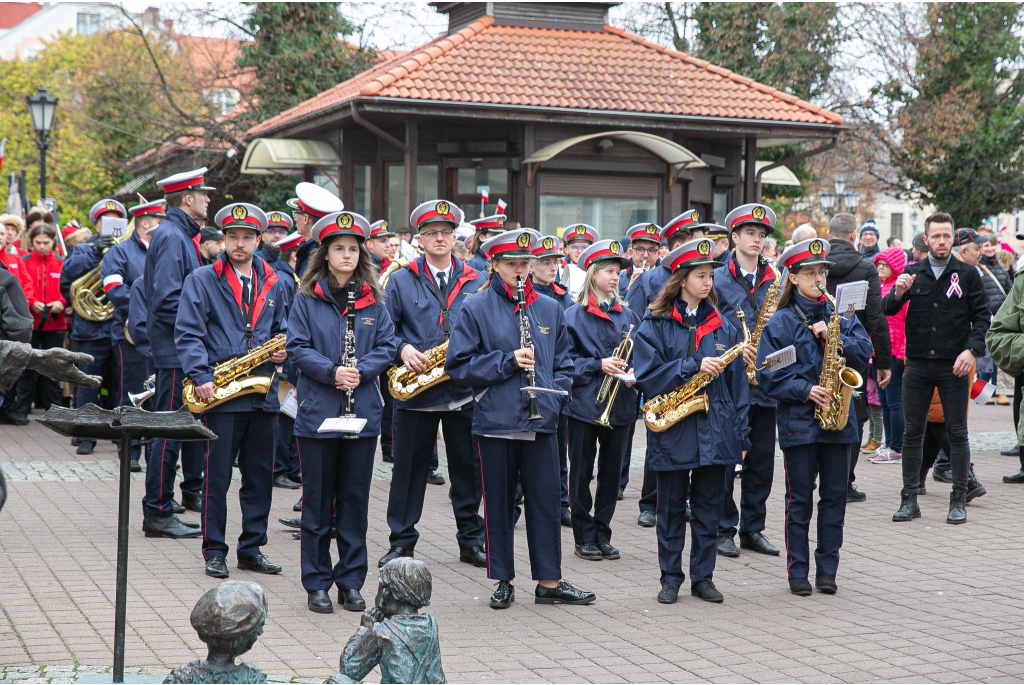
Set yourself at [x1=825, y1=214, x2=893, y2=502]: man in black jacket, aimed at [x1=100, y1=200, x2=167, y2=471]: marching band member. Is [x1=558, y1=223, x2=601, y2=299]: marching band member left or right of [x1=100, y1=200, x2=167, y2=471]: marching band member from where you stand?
right

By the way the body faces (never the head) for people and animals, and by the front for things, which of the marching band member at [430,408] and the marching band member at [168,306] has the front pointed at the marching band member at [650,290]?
the marching band member at [168,306]

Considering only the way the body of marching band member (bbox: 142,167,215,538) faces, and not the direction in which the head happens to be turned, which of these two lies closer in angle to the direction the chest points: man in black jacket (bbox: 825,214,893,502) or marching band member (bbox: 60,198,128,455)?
the man in black jacket

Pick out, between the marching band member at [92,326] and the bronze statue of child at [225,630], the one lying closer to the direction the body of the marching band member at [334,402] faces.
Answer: the bronze statue of child

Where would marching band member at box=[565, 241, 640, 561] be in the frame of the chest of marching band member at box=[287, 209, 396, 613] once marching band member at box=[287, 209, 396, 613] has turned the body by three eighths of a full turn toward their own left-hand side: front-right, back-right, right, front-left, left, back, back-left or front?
front

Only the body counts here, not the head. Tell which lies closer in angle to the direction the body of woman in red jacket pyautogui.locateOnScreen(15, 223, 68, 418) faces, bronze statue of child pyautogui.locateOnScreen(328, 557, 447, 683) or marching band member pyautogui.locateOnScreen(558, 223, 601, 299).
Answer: the bronze statue of child

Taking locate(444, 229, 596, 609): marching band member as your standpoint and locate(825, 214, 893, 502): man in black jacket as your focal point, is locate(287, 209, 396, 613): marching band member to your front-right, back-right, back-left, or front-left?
back-left

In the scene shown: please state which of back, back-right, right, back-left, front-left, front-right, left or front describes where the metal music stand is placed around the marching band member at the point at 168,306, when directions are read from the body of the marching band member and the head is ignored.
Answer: right

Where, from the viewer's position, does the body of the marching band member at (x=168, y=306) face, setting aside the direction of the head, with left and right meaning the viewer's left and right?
facing to the right of the viewer

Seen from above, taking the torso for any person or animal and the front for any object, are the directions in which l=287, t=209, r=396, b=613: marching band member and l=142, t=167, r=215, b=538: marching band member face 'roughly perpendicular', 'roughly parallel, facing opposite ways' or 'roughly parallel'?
roughly perpendicular

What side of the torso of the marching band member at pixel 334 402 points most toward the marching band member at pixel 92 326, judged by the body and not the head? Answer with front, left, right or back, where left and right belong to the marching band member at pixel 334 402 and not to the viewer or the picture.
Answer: back
